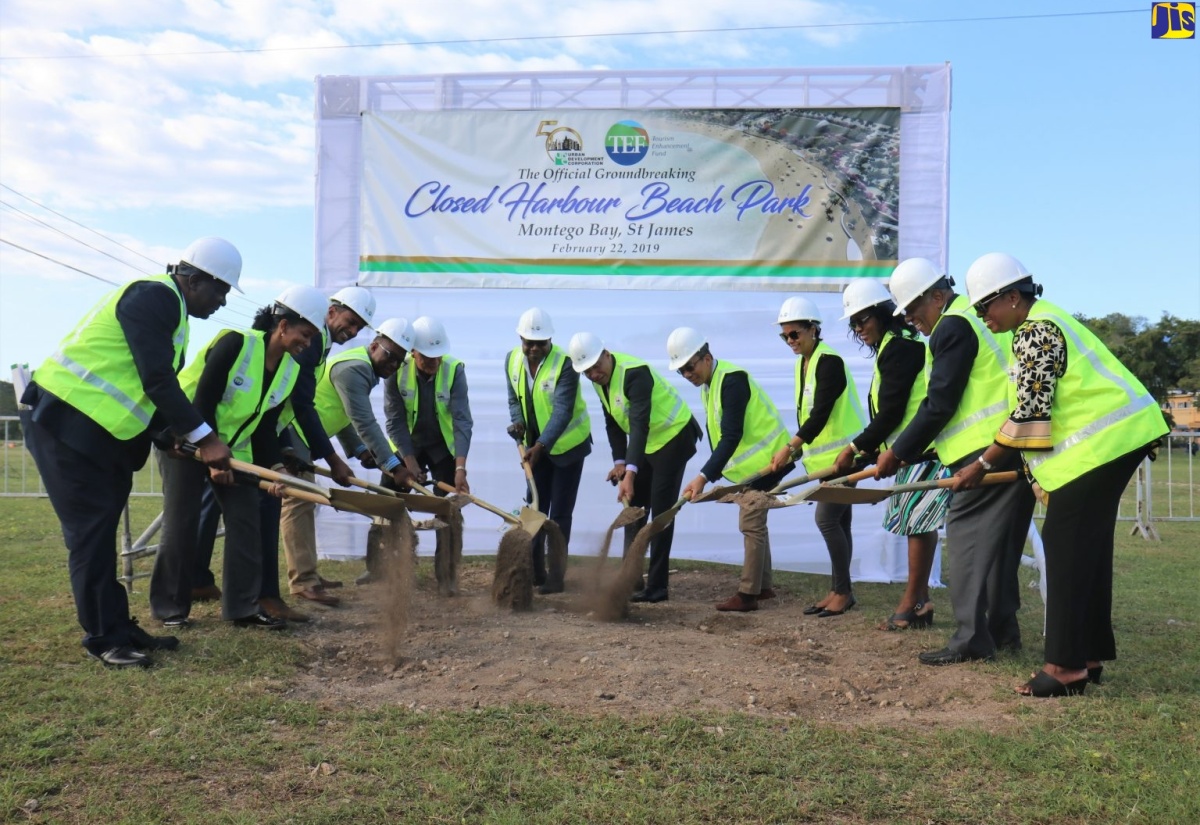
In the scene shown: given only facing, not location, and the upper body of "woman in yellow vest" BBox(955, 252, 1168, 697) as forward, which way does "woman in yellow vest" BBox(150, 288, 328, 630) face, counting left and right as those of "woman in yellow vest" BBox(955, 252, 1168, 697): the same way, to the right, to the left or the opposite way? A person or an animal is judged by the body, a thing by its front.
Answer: the opposite way

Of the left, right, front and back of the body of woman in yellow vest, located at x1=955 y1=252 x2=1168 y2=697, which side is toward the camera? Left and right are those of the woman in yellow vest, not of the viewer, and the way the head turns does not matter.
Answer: left

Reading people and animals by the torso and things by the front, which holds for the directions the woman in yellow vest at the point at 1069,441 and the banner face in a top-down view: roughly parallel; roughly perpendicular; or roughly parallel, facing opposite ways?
roughly perpendicular

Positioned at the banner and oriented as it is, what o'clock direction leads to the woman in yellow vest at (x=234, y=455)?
The woman in yellow vest is roughly at 1 o'clock from the banner.

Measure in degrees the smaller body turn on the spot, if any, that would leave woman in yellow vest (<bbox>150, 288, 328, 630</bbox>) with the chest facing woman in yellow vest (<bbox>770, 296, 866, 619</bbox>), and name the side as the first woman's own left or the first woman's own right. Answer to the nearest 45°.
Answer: approximately 45° to the first woman's own left

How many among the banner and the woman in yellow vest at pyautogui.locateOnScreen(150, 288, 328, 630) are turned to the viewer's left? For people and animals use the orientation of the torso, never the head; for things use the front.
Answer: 0

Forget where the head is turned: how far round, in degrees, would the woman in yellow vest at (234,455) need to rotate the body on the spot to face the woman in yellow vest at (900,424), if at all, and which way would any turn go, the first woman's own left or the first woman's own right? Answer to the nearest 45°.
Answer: approximately 45° to the first woman's own left

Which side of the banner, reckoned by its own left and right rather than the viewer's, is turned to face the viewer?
front

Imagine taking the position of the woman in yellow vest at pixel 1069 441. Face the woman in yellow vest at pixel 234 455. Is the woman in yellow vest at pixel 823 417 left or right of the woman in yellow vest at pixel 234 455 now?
right

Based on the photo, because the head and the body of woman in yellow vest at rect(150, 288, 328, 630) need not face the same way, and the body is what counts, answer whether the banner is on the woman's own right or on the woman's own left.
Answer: on the woman's own left

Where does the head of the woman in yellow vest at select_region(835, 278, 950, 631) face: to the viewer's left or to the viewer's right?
to the viewer's left

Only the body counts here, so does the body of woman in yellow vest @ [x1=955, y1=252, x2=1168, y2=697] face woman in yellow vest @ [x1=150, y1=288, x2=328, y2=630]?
yes

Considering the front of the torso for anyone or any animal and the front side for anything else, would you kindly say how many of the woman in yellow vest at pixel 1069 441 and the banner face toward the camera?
1

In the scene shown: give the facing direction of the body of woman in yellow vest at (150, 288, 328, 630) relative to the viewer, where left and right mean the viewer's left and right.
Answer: facing the viewer and to the right of the viewer

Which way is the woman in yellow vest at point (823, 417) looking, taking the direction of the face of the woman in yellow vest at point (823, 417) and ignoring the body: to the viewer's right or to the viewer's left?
to the viewer's left
